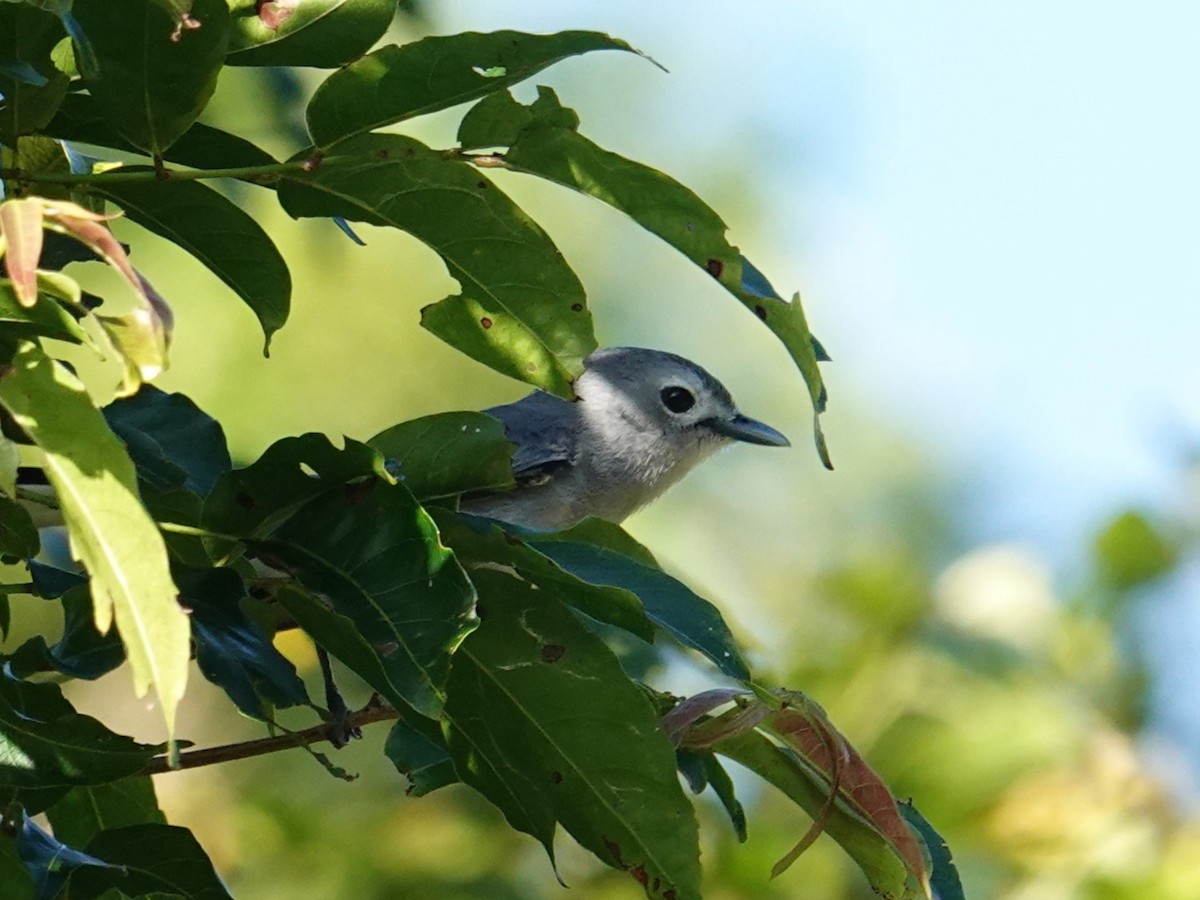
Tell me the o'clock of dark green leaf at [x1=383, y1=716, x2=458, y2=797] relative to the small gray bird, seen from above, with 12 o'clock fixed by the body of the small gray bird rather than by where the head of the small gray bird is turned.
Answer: The dark green leaf is roughly at 6 o'clock from the small gray bird.

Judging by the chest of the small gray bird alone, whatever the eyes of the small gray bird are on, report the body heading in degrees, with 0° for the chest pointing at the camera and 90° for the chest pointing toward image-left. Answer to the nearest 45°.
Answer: approximately 270°

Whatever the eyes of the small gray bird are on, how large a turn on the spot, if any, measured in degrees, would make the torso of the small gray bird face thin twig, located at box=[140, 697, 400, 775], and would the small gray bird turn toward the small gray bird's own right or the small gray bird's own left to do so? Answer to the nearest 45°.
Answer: approximately 180°
